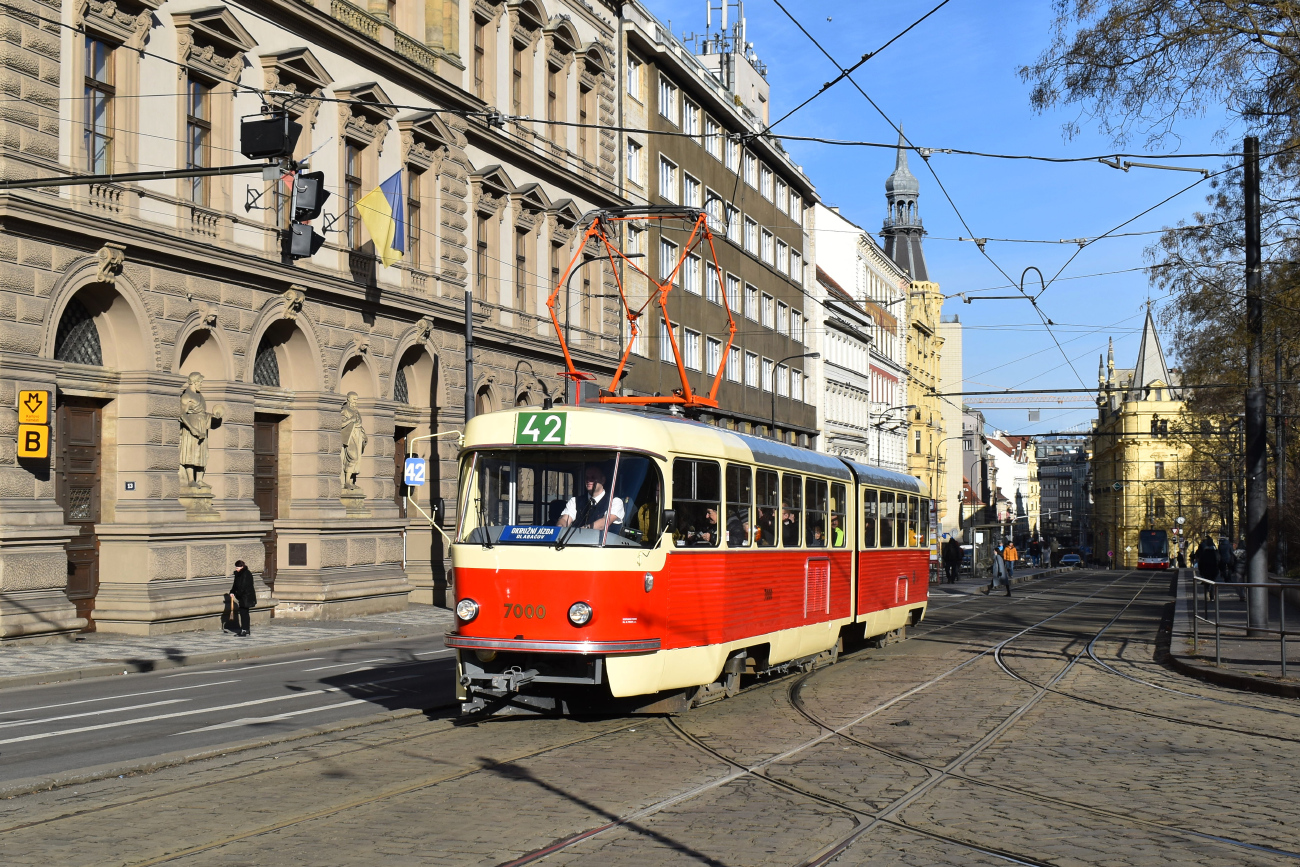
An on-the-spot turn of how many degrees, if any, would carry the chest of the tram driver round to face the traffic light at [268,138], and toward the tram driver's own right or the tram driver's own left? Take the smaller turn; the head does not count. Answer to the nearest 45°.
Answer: approximately 90° to the tram driver's own right

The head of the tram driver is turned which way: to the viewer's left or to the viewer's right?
to the viewer's left

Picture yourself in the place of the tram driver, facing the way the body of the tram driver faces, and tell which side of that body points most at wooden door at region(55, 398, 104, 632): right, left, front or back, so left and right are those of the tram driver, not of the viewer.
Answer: right

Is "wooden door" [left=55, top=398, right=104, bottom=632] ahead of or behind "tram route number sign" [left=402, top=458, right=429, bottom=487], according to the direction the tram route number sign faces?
ahead

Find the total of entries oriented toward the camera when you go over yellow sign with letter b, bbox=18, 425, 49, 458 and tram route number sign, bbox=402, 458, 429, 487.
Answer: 2

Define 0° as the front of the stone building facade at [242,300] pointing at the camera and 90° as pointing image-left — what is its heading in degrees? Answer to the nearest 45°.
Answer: approximately 315°

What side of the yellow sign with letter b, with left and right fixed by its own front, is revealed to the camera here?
front

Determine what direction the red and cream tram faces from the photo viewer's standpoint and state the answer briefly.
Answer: facing the viewer and to the left of the viewer

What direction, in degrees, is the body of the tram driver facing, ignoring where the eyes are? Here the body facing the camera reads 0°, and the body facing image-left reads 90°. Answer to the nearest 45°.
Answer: approximately 45°

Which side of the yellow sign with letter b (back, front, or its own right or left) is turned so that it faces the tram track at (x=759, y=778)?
front

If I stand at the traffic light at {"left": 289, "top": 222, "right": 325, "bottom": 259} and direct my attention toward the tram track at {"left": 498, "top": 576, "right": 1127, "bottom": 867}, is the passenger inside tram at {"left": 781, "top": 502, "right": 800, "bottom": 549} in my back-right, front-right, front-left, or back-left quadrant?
front-left

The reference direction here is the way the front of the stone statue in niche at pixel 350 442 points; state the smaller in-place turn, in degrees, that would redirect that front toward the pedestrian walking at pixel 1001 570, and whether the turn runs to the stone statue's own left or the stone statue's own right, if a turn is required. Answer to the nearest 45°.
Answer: approximately 90° to the stone statue's own left

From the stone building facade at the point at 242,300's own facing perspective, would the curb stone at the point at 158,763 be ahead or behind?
ahead

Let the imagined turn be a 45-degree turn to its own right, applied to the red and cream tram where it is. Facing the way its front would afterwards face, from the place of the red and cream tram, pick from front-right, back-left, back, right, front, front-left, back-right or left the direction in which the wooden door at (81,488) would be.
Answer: front-right

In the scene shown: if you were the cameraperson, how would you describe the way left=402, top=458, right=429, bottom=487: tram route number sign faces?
facing the viewer
